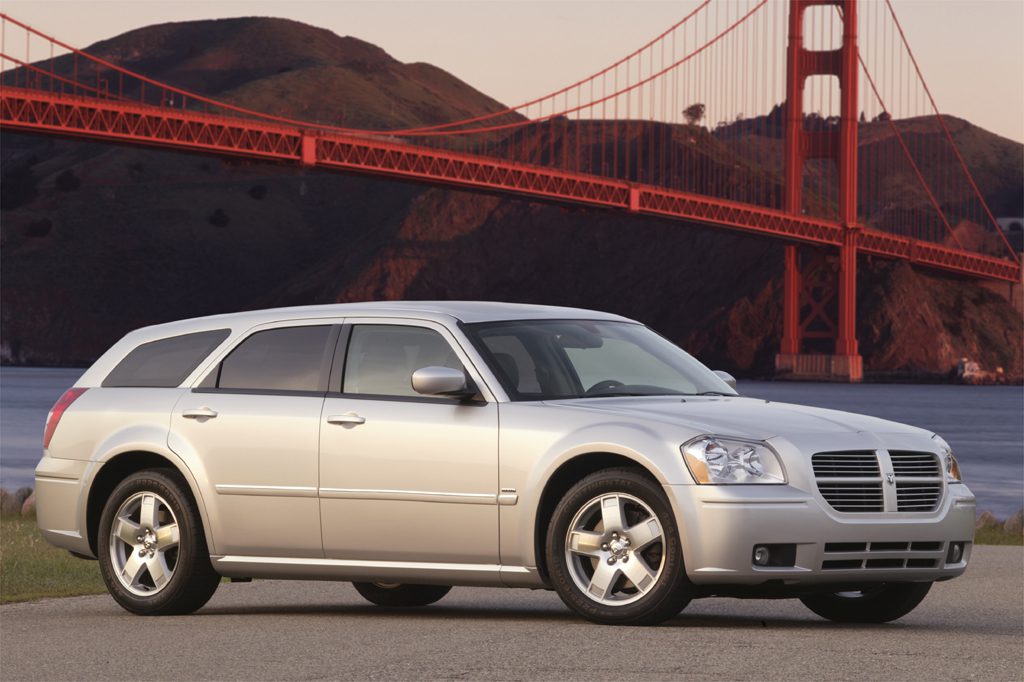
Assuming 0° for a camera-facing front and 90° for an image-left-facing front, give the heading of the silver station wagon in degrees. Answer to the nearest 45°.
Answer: approximately 315°
